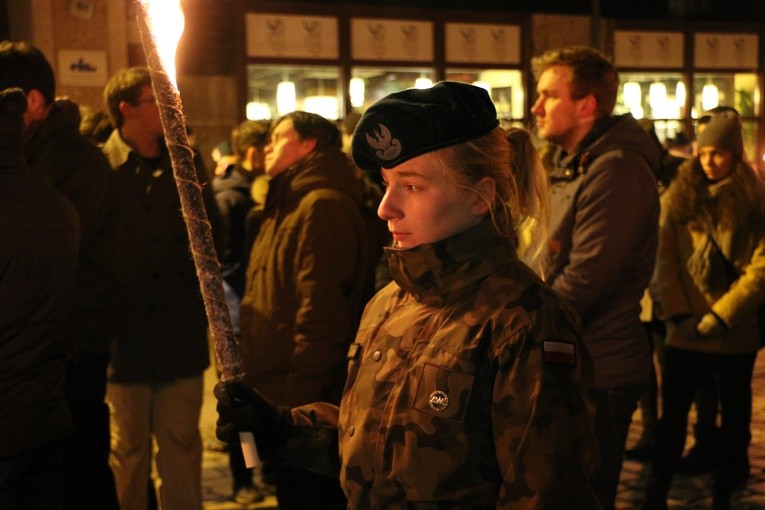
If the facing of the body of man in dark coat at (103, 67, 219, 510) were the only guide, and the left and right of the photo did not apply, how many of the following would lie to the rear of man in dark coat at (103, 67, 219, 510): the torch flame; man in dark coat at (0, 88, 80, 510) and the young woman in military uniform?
0

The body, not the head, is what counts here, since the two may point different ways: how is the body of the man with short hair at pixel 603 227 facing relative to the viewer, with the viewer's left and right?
facing to the left of the viewer

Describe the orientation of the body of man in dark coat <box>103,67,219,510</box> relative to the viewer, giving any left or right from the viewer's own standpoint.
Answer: facing the viewer and to the right of the viewer

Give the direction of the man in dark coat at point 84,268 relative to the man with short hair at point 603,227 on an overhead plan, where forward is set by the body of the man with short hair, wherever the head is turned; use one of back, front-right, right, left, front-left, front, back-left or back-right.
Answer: front

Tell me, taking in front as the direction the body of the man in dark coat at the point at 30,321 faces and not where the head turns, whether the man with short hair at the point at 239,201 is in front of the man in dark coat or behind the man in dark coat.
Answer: in front

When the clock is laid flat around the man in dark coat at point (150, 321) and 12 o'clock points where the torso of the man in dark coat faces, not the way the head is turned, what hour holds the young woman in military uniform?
The young woman in military uniform is roughly at 1 o'clock from the man in dark coat.

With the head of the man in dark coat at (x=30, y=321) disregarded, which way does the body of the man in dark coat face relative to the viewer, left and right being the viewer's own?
facing away from the viewer

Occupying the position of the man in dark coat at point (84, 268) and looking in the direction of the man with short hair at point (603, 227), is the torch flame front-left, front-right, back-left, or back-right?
front-right

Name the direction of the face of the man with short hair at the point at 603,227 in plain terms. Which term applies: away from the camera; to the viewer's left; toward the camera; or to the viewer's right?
to the viewer's left
